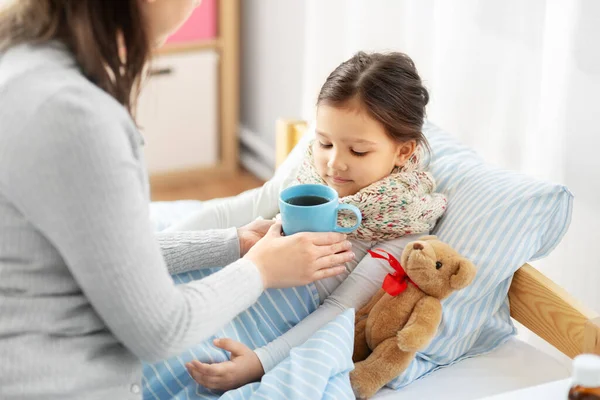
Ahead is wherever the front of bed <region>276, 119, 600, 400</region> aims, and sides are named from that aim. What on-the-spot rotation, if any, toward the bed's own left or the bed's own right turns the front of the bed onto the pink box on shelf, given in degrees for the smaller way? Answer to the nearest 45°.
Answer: approximately 90° to the bed's own right

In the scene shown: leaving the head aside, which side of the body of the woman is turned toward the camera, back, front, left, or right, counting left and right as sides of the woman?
right

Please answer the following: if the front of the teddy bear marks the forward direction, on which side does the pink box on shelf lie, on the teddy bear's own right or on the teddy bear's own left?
on the teddy bear's own right

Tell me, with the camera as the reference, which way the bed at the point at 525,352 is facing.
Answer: facing the viewer and to the left of the viewer

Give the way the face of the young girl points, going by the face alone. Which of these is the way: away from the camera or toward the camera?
toward the camera

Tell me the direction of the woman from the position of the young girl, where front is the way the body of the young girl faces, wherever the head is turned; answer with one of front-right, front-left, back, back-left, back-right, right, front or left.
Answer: front

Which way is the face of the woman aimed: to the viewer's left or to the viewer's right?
to the viewer's right

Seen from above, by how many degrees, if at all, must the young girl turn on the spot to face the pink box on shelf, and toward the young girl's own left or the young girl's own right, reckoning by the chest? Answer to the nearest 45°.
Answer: approximately 135° to the young girl's own right

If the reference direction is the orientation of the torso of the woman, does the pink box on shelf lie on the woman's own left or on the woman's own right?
on the woman's own left

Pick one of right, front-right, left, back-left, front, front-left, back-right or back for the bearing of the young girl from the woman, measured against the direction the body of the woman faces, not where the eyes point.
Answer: front-left
